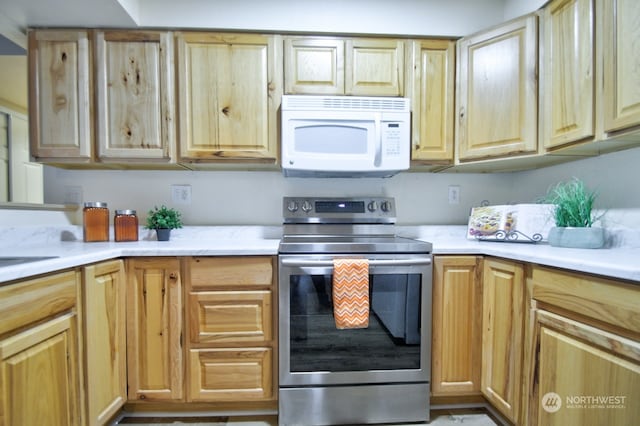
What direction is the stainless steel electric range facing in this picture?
toward the camera

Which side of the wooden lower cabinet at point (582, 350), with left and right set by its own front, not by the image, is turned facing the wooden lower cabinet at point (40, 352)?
front

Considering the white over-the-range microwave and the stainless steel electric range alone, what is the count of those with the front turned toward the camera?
2

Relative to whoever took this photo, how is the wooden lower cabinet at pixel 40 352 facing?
facing the viewer and to the right of the viewer

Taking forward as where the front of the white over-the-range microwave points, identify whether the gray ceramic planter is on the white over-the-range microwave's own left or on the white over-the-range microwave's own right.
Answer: on the white over-the-range microwave's own left

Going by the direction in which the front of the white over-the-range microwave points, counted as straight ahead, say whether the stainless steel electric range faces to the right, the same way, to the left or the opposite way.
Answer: the same way

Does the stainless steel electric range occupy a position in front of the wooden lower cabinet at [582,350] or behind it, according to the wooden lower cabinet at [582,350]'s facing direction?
in front

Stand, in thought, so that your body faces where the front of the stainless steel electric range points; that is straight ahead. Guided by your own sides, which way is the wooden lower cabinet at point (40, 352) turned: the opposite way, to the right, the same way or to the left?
to the left

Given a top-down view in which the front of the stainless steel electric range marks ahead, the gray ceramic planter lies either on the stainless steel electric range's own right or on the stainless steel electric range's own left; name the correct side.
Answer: on the stainless steel electric range's own left

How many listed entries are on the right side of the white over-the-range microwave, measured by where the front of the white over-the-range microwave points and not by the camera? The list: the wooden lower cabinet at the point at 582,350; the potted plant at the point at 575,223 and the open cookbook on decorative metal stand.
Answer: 0

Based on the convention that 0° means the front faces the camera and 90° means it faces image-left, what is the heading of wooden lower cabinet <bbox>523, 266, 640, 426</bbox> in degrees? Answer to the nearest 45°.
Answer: approximately 45°

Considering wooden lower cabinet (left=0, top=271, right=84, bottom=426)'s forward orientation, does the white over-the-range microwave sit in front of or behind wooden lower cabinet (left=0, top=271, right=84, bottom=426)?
in front

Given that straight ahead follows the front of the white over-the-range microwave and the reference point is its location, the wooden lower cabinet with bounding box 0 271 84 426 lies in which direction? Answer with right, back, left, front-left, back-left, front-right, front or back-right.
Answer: front-right
